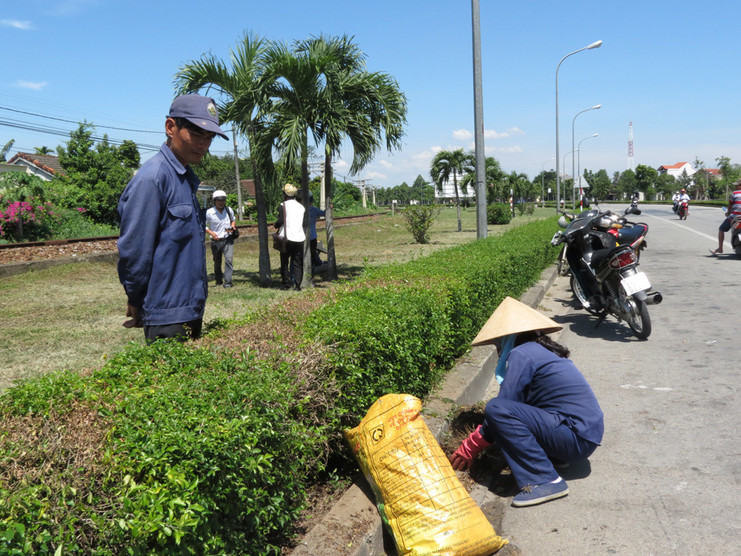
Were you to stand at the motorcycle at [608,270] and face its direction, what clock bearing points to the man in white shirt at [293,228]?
The man in white shirt is roughly at 11 o'clock from the motorcycle.

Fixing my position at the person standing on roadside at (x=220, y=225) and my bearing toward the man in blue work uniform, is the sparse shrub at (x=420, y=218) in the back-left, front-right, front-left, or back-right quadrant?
back-left

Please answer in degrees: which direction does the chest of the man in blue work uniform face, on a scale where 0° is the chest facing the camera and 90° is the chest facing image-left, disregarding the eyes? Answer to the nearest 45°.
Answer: approximately 315°

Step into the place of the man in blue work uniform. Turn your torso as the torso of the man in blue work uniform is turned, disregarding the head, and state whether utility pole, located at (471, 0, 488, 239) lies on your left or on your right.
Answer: on your left

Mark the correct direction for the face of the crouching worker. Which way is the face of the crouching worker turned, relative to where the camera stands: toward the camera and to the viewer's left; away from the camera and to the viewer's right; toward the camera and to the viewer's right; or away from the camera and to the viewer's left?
away from the camera and to the viewer's left

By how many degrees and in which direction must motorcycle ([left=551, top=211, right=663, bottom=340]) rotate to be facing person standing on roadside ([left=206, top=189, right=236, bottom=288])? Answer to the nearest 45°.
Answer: approximately 45° to its left

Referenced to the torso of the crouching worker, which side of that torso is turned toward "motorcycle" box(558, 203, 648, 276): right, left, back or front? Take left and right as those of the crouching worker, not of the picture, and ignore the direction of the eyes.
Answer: right

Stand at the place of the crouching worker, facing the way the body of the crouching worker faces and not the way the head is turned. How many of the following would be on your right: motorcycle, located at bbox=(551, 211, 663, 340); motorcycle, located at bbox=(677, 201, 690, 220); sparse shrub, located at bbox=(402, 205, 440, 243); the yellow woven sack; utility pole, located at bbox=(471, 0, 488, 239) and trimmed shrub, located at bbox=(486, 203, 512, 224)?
5

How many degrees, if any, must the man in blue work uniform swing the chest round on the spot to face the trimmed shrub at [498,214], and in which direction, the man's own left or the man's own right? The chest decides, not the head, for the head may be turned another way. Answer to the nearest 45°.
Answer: approximately 90° to the man's own left

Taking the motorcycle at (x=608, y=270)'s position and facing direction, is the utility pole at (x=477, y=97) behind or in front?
in front

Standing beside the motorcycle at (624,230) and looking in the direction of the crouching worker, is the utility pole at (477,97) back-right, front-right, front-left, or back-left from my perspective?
back-right

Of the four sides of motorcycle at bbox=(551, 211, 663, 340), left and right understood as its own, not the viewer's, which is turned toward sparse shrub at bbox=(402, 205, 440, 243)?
front

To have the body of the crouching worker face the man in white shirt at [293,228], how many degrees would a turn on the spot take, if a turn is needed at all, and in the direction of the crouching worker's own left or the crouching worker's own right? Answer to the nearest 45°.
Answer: approximately 45° to the crouching worker's own right

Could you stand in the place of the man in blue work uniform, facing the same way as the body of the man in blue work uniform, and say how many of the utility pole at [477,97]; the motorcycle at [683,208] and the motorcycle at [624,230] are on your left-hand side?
3

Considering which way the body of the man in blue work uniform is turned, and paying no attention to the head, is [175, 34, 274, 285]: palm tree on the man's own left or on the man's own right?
on the man's own left

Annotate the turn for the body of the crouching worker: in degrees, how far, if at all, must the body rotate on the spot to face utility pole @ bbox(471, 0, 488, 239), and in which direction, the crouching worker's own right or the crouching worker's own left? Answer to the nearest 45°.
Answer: approximately 90° to the crouching worker's own right

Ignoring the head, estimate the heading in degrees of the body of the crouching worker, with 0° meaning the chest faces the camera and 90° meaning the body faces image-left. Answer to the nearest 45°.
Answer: approximately 90°
